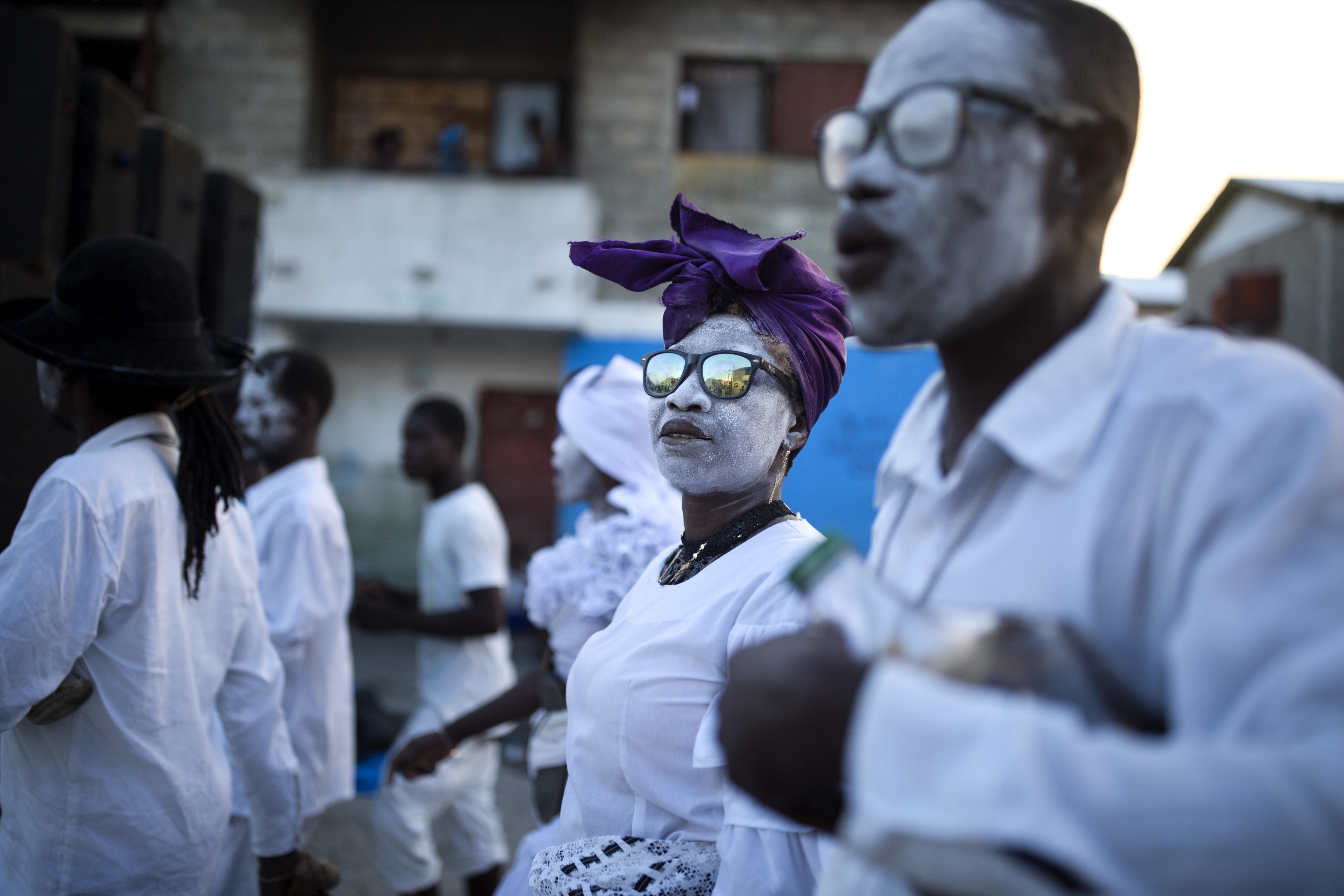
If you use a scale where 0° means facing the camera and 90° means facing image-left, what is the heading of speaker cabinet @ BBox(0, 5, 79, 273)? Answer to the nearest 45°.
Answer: approximately 315°

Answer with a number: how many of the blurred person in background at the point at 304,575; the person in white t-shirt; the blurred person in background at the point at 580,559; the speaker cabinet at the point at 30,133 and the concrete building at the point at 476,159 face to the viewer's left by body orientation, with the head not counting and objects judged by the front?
3

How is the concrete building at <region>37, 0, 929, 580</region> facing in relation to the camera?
toward the camera

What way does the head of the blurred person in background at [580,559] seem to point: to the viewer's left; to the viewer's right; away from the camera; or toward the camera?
to the viewer's left

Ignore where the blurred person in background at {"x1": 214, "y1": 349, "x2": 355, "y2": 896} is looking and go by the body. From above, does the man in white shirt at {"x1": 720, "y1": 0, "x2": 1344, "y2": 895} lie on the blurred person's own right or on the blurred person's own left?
on the blurred person's own left

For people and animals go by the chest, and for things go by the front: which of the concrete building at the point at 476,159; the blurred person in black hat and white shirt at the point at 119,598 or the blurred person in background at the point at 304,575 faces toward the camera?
the concrete building

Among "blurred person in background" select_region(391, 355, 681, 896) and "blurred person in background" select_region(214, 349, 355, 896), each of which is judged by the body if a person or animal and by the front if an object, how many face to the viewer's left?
2

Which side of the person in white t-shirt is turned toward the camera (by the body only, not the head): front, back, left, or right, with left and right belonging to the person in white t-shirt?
left

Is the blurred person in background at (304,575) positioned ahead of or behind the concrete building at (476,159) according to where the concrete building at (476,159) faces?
ahead

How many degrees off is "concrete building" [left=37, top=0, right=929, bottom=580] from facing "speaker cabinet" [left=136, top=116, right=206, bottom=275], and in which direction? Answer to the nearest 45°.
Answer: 0° — it already faces it

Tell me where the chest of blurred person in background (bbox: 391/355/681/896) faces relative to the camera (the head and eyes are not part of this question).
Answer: to the viewer's left

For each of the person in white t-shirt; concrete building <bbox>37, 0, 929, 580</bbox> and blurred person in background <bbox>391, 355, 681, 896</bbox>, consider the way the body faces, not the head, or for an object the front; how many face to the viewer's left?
2

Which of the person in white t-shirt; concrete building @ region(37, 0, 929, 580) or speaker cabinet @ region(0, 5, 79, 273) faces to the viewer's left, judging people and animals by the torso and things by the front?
the person in white t-shirt

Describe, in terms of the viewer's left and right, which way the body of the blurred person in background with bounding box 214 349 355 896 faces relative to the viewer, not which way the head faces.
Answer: facing to the left of the viewer

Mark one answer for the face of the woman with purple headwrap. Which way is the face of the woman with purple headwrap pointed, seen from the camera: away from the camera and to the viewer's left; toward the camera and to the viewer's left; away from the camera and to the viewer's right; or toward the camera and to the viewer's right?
toward the camera and to the viewer's left
